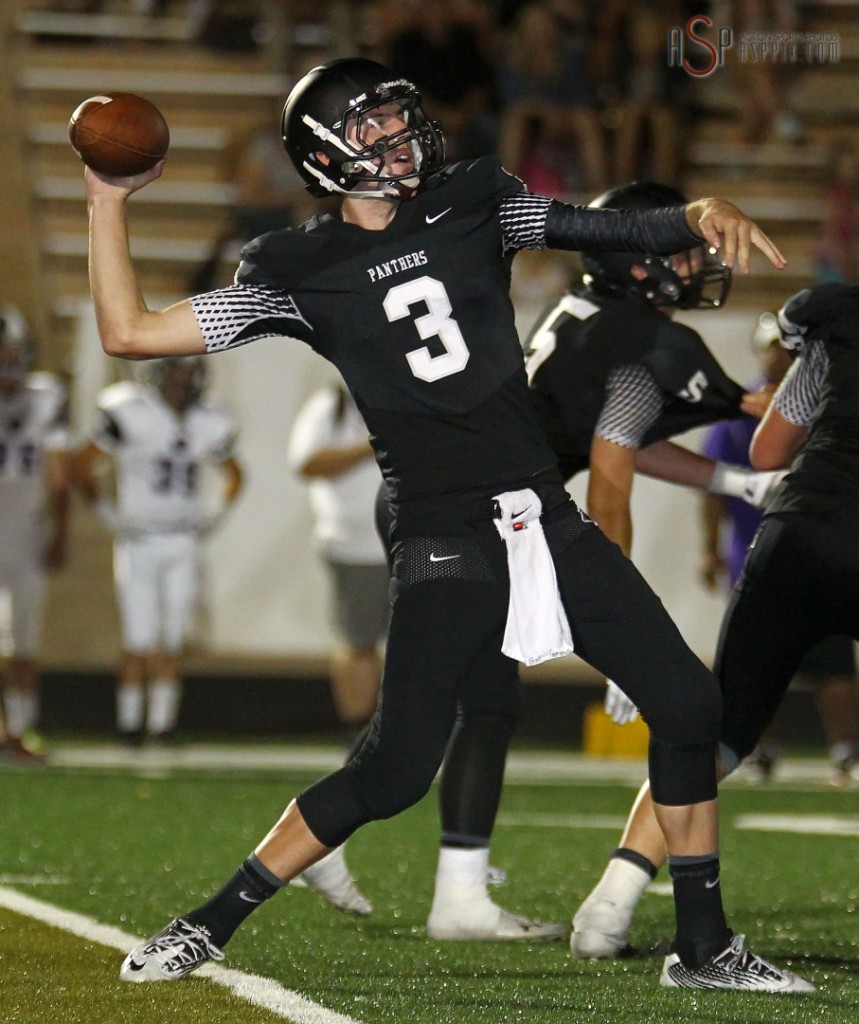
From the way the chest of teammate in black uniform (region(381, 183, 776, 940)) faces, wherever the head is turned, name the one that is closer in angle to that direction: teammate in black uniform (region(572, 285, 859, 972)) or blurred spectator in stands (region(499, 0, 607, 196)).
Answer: the teammate in black uniform

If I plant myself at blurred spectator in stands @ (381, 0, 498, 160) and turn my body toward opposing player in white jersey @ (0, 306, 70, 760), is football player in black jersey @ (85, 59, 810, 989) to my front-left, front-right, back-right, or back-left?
front-left

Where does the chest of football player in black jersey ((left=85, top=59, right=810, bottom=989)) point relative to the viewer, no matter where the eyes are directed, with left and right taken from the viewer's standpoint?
facing the viewer

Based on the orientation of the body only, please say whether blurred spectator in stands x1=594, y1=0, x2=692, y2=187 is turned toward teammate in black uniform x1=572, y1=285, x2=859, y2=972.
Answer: yes

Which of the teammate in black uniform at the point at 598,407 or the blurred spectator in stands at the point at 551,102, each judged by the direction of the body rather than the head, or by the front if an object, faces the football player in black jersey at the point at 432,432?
the blurred spectator in stands

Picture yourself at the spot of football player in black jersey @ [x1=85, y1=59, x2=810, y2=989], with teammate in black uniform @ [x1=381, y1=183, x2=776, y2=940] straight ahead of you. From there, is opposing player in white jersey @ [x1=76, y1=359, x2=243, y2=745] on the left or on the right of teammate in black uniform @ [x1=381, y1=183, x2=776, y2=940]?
left

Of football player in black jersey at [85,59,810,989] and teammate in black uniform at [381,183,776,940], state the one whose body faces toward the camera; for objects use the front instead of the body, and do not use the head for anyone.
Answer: the football player in black jersey

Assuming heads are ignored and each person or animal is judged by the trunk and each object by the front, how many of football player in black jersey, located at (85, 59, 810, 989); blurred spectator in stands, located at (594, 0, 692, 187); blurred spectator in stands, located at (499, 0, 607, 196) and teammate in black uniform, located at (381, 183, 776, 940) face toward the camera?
3

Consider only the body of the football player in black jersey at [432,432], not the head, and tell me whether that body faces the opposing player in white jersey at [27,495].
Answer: no

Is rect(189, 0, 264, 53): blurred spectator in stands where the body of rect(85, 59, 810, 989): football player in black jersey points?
no

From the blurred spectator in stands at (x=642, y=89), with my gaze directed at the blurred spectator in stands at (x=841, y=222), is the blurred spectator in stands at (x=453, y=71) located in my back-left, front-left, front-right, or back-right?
back-right

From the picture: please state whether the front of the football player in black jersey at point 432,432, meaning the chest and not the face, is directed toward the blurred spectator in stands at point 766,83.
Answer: no

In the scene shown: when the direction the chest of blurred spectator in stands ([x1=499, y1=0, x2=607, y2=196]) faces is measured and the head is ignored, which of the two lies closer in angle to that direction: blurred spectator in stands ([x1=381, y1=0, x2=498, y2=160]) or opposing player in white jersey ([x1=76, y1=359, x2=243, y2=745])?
the opposing player in white jersey

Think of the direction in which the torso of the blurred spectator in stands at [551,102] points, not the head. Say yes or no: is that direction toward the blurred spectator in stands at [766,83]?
no

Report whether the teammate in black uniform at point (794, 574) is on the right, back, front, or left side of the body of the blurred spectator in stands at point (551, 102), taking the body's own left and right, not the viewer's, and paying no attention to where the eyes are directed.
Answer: front

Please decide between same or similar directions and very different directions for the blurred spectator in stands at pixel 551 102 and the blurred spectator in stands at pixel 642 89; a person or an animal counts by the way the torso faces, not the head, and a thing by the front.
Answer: same or similar directions

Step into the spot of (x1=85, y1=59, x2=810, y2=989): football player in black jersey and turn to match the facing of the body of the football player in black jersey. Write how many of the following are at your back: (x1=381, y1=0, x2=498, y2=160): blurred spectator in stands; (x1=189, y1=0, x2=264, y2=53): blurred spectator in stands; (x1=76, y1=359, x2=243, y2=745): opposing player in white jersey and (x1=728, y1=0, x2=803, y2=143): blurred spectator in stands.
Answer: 4

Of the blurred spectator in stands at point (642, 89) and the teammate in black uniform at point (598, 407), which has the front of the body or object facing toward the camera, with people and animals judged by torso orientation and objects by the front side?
the blurred spectator in stands

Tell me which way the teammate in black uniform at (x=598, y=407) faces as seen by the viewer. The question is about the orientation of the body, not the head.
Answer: to the viewer's right

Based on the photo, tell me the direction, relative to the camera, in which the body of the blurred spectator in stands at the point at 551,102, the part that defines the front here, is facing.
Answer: toward the camera
